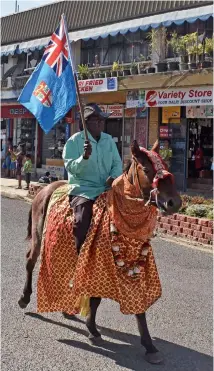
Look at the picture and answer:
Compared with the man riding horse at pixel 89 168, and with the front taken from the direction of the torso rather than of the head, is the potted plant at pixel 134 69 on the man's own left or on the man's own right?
on the man's own left

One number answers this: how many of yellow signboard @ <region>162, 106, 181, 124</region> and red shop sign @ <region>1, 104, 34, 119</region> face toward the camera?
2

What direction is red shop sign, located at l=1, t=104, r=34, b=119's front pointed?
toward the camera

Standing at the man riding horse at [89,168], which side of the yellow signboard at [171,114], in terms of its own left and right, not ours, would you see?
front

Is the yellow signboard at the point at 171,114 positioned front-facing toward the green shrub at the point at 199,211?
yes

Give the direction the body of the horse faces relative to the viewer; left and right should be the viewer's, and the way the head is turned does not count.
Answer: facing the viewer and to the right of the viewer

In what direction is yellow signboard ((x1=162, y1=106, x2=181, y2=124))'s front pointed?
toward the camera
